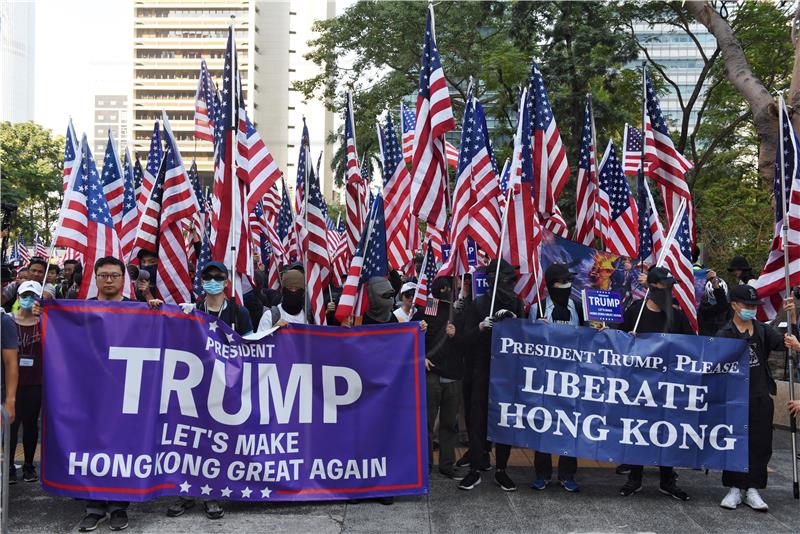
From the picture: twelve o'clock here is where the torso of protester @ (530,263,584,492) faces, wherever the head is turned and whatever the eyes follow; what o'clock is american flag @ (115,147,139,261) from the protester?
The american flag is roughly at 4 o'clock from the protester.

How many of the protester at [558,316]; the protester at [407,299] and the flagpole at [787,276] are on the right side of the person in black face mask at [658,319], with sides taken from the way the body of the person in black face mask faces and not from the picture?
2

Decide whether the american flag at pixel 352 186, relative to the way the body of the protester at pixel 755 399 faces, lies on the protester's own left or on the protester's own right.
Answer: on the protester's own right

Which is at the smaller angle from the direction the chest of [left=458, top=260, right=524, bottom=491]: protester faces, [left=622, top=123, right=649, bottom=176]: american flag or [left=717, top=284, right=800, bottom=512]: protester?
the protester

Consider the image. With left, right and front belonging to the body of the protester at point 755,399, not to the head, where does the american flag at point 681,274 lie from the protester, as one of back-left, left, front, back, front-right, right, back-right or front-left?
back-right

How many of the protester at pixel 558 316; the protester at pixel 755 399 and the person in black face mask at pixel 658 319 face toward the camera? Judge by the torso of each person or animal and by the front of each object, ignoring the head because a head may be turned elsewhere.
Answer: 3

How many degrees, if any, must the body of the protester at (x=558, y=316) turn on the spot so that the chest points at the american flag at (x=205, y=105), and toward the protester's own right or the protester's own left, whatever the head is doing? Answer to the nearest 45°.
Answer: approximately 135° to the protester's own right
